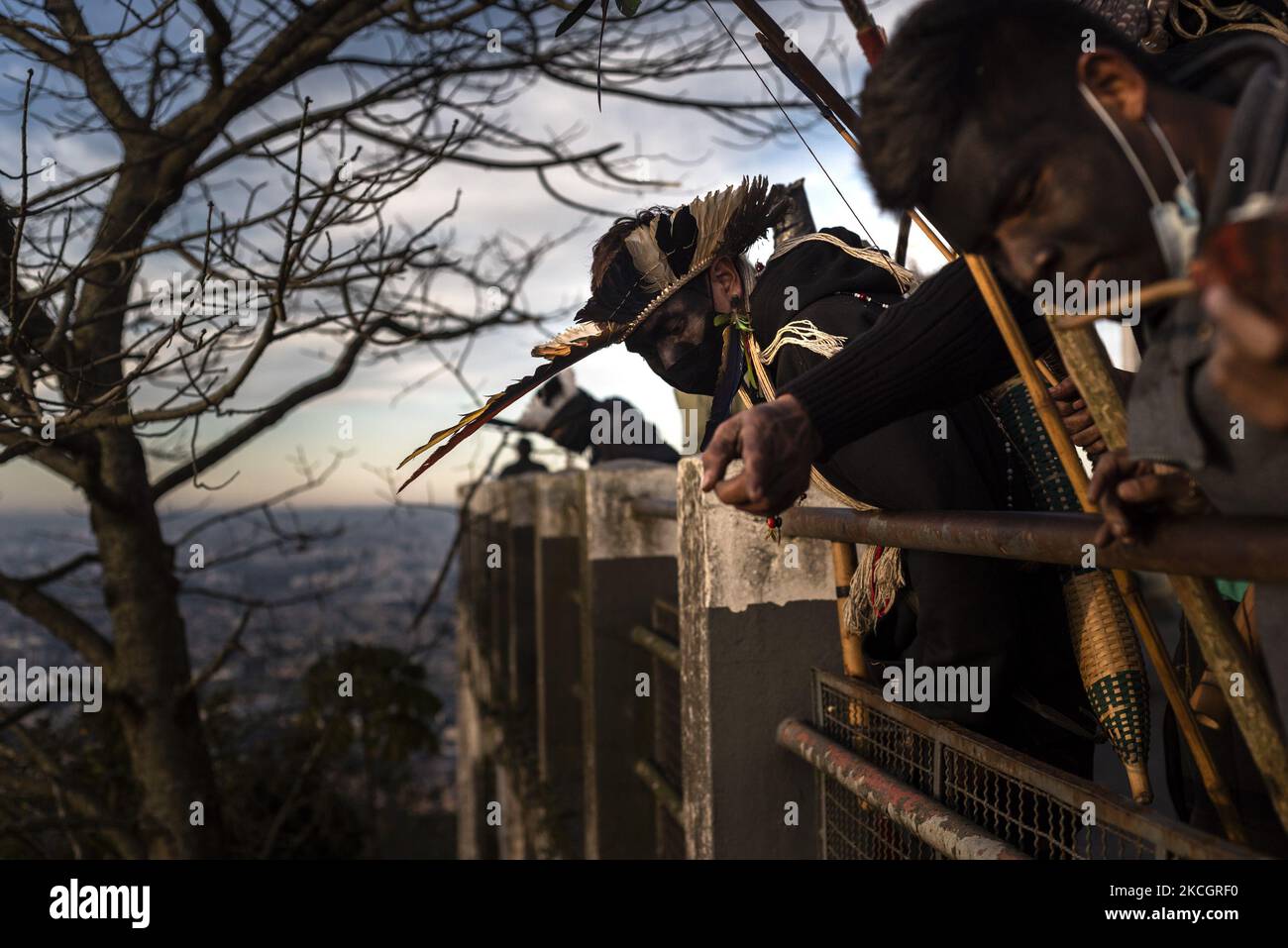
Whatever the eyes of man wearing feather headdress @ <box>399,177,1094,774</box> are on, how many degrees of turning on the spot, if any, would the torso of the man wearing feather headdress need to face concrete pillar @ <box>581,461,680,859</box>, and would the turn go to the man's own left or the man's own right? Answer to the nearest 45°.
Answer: approximately 90° to the man's own right

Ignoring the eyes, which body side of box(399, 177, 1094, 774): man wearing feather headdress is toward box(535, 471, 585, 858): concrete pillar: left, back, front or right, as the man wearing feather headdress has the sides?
right

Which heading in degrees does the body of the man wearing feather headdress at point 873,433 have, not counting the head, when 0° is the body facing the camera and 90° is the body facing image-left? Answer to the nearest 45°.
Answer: approximately 90°
